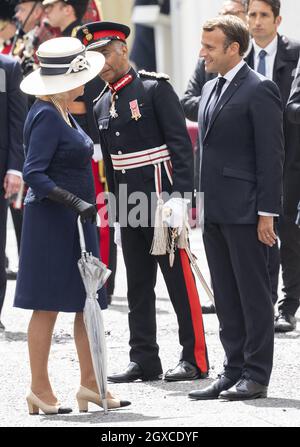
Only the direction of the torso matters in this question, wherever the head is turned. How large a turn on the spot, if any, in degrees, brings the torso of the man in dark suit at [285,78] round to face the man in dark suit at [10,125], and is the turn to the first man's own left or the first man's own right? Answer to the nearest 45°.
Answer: approximately 45° to the first man's own right

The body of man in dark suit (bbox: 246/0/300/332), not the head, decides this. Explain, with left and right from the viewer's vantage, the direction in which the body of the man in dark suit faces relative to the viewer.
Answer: facing the viewer and to the left of the viewer

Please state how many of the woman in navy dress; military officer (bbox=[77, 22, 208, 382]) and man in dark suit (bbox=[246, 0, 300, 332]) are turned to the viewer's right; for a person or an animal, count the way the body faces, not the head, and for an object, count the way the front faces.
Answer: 1

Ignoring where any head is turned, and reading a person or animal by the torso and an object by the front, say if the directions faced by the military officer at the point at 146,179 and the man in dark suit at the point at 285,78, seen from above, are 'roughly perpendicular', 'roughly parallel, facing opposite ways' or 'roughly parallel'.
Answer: roughly parallel

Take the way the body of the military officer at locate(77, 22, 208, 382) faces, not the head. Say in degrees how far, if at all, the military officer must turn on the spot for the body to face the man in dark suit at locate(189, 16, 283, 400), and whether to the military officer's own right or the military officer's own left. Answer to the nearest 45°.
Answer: approximately 90° to the military officer's own left

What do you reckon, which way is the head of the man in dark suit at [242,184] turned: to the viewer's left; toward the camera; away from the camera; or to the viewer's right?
to the viewer's left

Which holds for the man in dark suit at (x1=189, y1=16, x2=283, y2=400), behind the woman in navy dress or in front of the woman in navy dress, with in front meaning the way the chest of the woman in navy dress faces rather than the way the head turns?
in front

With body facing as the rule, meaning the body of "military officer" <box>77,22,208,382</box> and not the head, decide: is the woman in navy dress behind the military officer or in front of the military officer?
in front

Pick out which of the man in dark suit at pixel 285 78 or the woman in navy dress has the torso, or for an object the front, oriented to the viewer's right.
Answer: the woman in navy dress
